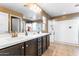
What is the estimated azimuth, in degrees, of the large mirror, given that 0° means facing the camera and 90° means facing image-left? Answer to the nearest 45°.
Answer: approximately 315°
